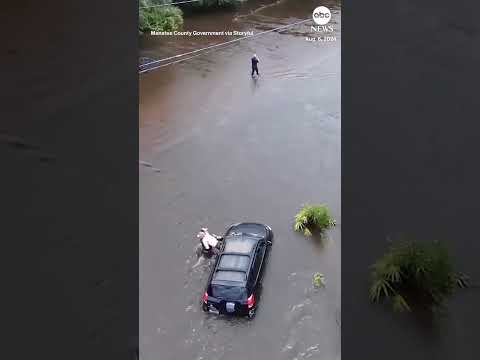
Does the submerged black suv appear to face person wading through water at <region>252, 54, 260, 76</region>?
yes

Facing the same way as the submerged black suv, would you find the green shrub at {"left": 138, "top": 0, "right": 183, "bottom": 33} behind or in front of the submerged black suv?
in front

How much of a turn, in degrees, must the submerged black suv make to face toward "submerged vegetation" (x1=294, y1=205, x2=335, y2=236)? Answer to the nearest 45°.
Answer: approximately 45° to its right

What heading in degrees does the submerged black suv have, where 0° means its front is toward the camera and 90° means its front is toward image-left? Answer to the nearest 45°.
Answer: approximately 180°
